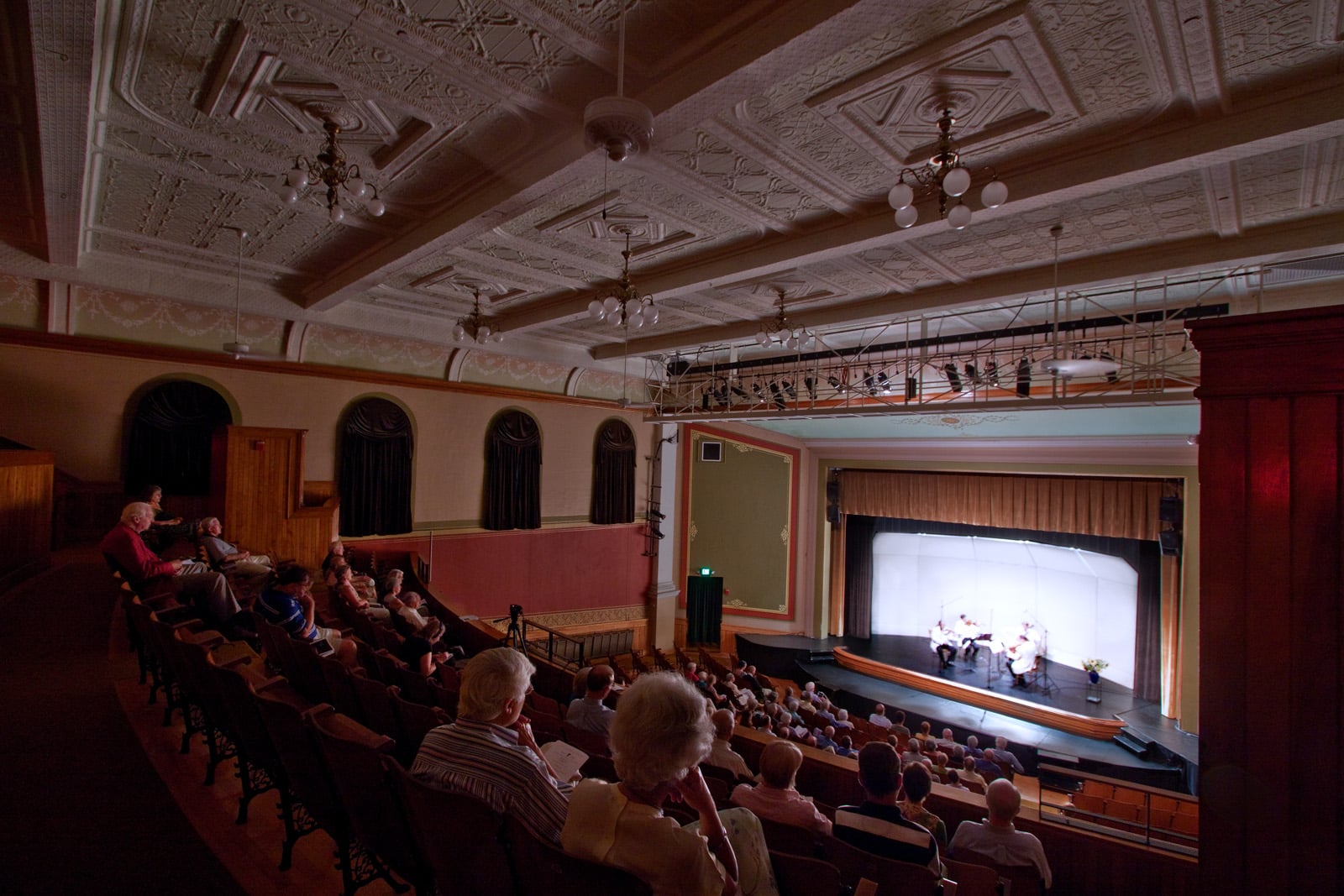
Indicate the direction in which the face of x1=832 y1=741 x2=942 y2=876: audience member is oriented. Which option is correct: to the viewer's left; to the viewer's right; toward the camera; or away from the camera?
away from the camera

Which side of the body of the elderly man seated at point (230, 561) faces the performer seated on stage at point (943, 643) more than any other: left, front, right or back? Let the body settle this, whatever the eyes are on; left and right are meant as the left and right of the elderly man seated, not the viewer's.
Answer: front

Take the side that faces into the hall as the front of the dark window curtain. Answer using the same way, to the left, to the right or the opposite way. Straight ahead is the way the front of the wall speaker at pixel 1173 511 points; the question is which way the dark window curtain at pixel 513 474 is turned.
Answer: to the left

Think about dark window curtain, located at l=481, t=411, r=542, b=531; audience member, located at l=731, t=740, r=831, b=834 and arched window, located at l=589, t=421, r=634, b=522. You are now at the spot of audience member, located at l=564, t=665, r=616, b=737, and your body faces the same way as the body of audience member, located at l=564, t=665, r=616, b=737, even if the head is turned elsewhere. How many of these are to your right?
1

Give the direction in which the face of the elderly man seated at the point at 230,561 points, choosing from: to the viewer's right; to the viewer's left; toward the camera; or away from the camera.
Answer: to the viewer's right

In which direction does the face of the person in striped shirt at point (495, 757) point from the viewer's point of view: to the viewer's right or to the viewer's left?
to the viewer's right

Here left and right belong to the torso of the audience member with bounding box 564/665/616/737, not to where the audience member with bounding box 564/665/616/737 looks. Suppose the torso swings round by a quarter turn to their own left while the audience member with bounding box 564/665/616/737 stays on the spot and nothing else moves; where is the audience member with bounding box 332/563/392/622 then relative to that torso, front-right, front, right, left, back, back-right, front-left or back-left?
front

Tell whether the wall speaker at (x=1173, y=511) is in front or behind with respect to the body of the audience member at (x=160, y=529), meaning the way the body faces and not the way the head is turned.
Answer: in front

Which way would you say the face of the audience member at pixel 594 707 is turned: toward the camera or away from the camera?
away from the camera

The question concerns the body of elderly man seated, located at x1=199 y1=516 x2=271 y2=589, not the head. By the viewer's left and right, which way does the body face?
facing to the right of the viewer

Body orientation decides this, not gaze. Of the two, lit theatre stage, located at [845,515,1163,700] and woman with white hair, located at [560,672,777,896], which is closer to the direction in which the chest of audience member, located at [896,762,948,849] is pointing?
the lit theatre stage

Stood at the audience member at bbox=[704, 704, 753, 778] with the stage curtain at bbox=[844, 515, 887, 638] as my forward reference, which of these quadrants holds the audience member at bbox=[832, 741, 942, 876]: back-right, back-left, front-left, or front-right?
back-right

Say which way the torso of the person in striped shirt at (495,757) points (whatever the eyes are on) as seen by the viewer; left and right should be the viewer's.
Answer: facing away from the viewer and to the right of the viewer

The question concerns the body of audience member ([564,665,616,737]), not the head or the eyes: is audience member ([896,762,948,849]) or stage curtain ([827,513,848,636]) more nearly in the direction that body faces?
the stage curtain

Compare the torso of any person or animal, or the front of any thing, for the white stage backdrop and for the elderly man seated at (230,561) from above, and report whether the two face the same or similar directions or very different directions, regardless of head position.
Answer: very different directions

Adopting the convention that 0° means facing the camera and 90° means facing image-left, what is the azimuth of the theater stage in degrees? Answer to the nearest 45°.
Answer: approximately 45°

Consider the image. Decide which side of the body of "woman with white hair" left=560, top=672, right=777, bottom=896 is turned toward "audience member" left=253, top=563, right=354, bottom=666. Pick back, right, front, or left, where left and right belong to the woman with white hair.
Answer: left

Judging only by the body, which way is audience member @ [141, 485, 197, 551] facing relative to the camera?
to the viewer's right

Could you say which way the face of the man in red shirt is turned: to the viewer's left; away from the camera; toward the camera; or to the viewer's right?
to the viewer's right

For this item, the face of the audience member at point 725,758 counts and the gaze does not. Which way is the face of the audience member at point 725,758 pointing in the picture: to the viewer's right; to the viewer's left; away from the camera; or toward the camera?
away from the camera
